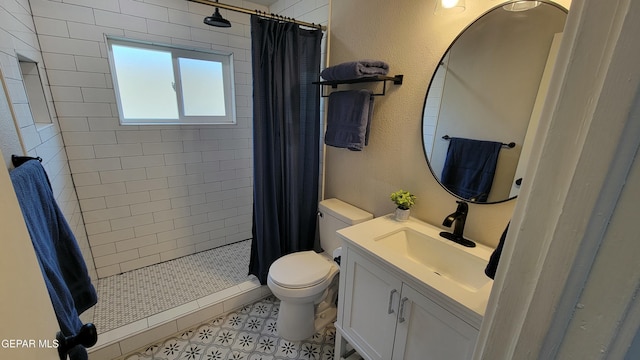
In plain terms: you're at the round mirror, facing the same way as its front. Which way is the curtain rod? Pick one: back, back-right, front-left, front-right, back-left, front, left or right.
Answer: front-right

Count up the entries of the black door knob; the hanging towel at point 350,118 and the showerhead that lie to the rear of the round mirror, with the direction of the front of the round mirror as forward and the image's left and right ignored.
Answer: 0

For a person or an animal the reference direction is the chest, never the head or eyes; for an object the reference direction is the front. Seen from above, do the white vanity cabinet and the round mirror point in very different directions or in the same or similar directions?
same or similar directions

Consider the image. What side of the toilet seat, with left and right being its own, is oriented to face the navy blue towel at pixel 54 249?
front

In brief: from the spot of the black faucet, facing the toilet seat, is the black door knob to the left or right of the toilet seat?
left

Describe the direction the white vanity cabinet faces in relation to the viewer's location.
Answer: facing the viewer and to the left of the viewer

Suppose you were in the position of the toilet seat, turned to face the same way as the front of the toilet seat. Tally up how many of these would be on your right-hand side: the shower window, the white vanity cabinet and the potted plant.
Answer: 1

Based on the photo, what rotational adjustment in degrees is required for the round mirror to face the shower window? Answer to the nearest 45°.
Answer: approximately 45° to its right

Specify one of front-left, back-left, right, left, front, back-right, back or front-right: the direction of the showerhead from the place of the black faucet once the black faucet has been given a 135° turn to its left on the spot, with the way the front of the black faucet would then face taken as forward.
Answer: back

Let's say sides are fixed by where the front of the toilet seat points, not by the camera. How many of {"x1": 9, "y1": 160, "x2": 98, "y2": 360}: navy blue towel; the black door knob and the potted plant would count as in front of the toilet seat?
2

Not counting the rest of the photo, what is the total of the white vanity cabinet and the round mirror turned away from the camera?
0

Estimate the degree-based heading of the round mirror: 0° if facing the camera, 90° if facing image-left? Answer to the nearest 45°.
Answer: approximately 45°

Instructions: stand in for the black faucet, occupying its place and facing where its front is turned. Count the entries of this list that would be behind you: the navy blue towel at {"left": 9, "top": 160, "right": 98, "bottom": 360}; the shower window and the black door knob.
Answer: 0

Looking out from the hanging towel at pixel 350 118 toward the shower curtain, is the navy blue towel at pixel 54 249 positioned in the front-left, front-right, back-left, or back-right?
front-left
